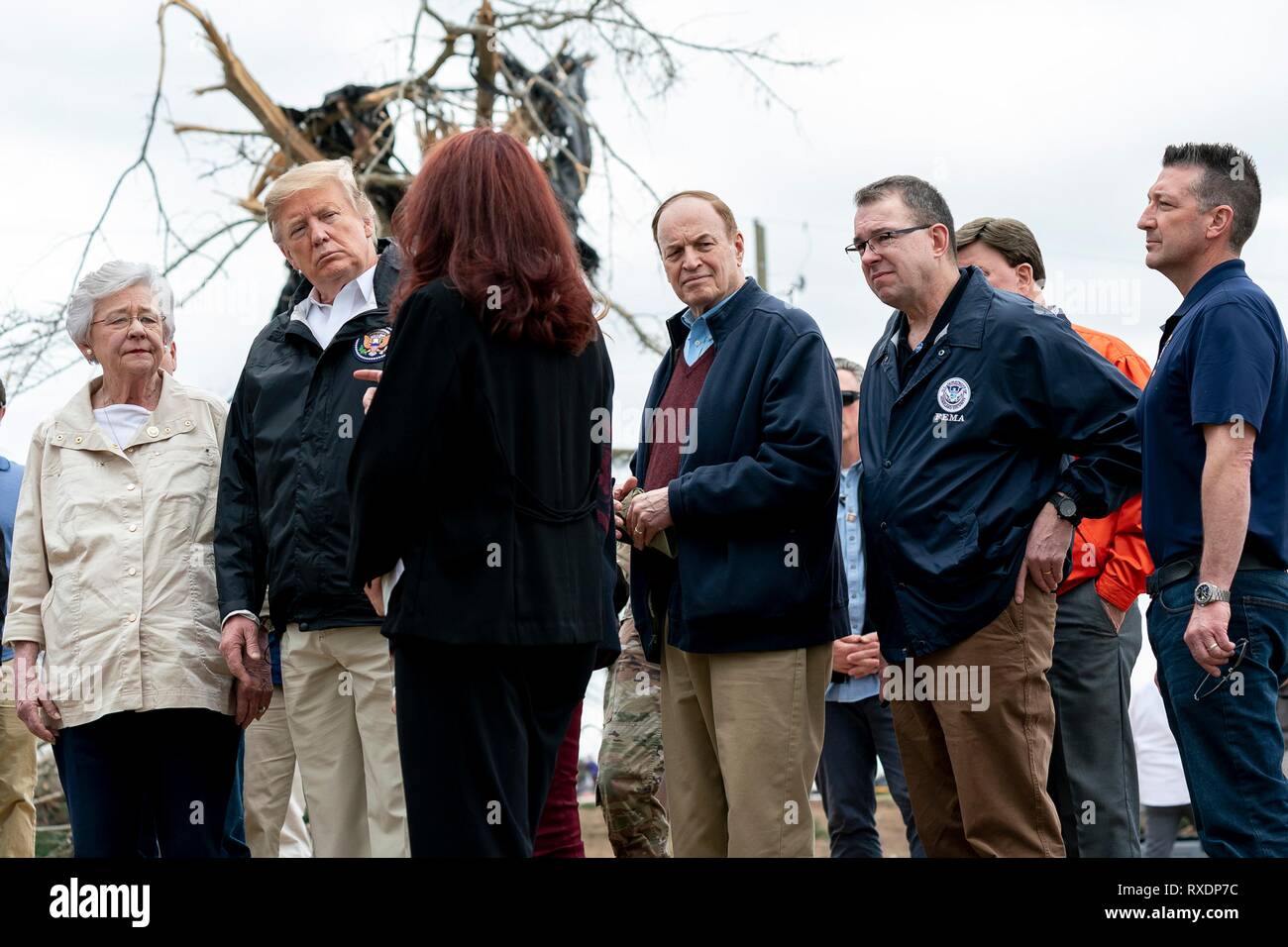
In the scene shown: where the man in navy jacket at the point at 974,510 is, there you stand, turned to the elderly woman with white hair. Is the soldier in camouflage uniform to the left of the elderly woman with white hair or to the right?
right

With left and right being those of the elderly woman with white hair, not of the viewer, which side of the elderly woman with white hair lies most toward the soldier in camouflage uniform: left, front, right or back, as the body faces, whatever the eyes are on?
left

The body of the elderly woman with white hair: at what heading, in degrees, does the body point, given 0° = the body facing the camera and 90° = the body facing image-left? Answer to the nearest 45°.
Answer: approximately 0°

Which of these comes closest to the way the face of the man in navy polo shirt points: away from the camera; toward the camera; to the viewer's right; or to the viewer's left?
to the viewer's left

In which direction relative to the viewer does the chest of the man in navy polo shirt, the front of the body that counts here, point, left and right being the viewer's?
facing to the left of the viewer

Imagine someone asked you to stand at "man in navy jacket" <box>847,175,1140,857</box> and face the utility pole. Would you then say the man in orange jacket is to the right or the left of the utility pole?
right

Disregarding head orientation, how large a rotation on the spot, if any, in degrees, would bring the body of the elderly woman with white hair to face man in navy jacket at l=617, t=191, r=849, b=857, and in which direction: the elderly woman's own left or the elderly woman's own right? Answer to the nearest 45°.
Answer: approximately 45° to the elderly woman's own left

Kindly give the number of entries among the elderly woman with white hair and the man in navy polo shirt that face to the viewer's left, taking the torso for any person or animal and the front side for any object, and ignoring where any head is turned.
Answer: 1

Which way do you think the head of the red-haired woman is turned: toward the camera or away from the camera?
away from the camera

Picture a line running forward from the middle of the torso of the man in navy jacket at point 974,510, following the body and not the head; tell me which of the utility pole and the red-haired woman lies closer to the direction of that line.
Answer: the red-haired woman

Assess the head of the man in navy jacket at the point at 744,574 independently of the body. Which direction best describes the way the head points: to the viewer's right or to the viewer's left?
to the viewer's left
